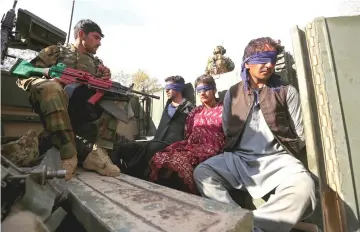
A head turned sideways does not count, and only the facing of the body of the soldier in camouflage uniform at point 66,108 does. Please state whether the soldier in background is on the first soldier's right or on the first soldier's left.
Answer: on the first soldier's left

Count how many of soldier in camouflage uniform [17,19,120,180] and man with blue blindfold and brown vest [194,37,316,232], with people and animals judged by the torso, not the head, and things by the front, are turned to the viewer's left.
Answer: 0

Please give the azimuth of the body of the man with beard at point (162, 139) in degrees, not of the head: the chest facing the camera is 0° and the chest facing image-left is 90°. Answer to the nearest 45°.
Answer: approximately 45°

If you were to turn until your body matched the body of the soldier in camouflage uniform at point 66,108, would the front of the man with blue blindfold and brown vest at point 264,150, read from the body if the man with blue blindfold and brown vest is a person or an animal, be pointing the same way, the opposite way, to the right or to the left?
to the right

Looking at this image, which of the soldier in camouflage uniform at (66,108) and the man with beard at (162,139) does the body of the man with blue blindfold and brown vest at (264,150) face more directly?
the soldier in camouflage uniform

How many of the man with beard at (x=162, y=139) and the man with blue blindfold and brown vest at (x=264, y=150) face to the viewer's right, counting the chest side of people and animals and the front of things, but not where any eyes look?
0

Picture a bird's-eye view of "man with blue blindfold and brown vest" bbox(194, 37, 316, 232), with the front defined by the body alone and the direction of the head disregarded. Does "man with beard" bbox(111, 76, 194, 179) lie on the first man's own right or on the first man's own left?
on the first man's own right

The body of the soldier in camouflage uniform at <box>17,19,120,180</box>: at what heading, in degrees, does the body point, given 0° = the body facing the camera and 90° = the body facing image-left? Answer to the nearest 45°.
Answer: approximately 315°
